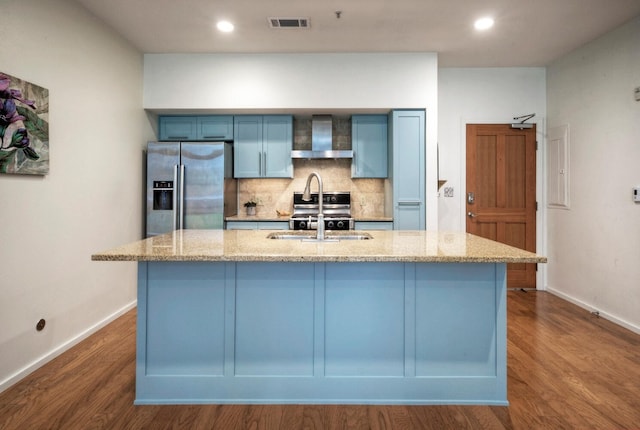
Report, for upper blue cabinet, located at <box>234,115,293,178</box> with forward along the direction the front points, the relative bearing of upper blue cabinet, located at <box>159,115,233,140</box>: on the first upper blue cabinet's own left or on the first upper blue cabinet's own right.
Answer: on the first upper blue cabinet's own right

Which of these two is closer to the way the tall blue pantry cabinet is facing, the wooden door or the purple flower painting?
the purple flower painting

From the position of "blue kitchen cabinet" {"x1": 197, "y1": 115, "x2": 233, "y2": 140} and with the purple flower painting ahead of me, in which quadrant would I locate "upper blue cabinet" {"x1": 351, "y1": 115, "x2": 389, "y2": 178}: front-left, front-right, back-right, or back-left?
back-left

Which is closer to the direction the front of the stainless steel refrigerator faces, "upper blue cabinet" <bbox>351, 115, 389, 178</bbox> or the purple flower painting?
the purple flower painting

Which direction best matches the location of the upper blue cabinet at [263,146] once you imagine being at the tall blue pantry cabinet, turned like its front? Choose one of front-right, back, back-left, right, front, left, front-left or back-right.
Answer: right

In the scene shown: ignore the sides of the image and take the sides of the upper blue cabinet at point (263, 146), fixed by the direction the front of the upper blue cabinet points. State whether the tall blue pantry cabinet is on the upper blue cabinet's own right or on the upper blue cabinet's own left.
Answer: on the upper blue cabinet's own left

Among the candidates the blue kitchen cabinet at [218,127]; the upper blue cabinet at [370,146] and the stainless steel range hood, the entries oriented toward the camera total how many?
3

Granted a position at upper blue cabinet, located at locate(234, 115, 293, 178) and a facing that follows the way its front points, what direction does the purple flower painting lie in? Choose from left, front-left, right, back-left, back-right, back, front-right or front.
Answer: front-right
